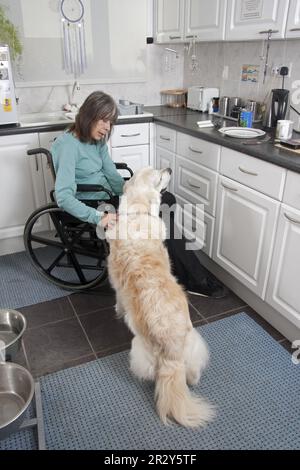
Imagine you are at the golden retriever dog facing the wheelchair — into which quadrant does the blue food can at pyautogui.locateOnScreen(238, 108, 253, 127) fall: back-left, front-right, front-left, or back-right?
front-right

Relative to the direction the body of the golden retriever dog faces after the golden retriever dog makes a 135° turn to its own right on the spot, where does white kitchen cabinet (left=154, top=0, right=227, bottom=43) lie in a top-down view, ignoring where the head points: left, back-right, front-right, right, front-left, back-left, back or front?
back-left

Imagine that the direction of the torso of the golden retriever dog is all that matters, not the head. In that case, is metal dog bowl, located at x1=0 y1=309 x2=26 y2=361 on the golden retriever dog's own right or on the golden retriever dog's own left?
on the golden retriever dog's own left

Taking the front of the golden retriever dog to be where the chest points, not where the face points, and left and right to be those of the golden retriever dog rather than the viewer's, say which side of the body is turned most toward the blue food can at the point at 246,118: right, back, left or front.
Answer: front

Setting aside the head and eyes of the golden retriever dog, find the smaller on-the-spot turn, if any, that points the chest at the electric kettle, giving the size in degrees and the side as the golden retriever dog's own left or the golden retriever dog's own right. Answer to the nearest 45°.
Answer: approximately 45° to the golden retriever dog's own right

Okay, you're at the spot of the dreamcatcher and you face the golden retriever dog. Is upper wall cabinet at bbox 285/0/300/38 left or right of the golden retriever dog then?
left

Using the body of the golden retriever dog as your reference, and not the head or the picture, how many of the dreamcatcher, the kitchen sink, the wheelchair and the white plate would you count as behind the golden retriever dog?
0

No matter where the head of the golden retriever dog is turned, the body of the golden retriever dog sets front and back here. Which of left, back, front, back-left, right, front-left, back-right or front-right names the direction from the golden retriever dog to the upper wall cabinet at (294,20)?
front-right

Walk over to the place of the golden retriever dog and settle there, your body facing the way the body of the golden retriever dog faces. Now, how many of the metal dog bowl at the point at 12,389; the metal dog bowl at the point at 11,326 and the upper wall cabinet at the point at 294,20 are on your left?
2

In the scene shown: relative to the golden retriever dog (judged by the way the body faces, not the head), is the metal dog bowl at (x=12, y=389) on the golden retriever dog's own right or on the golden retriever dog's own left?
on the golden retriever dog's own left

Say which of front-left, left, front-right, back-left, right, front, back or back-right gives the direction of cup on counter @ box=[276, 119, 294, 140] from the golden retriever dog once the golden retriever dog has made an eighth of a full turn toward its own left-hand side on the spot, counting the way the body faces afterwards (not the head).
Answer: right

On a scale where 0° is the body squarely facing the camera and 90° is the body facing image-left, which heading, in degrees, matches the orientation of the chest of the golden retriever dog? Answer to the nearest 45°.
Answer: approximately 180°

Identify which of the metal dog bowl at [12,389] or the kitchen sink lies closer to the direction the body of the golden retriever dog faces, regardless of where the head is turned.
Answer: the kitchen sink
